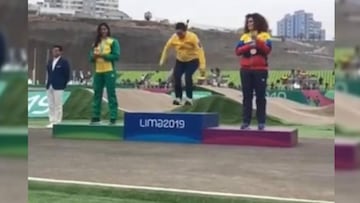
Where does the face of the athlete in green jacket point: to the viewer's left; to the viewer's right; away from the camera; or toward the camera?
toward the camera

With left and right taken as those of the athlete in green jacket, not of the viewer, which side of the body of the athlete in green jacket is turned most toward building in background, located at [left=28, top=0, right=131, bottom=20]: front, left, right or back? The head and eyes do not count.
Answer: back

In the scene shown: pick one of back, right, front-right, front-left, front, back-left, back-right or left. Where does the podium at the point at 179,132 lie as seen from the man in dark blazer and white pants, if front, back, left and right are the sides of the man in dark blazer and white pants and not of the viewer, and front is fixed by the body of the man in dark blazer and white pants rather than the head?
left

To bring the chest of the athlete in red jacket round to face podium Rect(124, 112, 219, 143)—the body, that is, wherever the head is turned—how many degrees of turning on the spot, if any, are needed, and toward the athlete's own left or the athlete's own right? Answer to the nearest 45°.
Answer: approximately 90° to the athlete's own right

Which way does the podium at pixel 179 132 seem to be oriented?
toward the camera

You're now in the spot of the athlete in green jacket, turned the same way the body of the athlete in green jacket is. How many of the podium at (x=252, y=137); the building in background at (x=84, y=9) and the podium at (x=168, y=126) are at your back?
1

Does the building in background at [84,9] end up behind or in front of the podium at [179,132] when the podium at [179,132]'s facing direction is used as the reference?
behind

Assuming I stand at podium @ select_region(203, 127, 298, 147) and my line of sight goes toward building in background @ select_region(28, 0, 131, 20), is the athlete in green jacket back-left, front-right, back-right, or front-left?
front-left

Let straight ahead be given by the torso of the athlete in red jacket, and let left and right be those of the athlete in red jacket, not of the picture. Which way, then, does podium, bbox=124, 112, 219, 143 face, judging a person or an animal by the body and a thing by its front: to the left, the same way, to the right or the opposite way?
the same way

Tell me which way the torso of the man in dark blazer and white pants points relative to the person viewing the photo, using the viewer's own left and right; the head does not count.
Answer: facing the viewer and to the left of the viewer

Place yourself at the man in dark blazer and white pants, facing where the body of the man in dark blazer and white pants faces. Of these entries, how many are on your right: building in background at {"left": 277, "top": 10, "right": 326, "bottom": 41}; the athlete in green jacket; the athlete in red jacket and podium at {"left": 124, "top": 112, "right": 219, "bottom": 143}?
0

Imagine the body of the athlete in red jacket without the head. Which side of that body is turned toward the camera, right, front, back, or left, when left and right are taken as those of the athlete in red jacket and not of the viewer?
front

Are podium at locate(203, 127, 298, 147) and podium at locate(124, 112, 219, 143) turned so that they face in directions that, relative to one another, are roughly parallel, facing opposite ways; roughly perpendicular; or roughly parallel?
roughly parallel

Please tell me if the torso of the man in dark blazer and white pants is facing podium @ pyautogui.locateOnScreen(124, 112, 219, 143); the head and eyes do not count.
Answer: no

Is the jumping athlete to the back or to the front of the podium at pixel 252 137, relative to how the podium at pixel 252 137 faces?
to the back

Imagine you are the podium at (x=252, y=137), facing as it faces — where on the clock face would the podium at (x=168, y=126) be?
the podium at (x=168, y=126) is roughly at 4 o'clock from the podium at (x=252, y=137).

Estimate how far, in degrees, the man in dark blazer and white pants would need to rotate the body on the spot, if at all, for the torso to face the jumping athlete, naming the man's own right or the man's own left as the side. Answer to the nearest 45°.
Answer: approximately 90° to the man's own left
